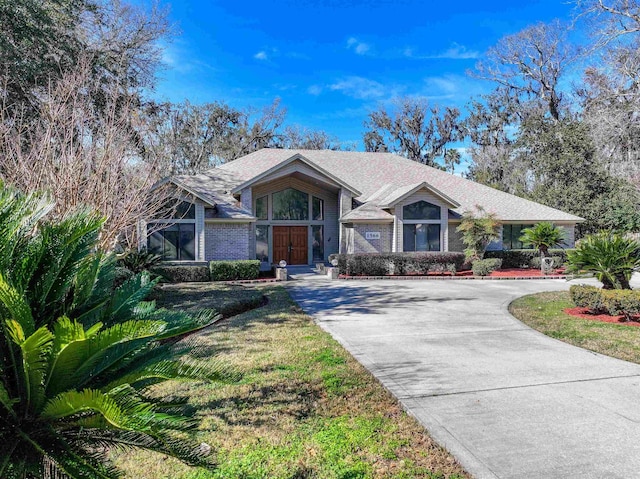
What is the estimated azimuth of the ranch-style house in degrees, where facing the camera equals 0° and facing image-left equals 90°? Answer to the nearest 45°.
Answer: approximately 0°

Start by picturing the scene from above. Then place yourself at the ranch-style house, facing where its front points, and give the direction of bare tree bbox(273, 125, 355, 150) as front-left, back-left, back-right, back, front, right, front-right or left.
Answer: back

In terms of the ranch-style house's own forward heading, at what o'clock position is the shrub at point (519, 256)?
The shrub is roughly at 9 o'clock from the ranch-style house.

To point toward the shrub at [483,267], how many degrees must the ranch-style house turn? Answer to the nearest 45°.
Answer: approximately 90° to its left

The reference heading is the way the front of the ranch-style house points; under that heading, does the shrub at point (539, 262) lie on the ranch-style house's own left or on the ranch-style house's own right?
on the ranch-style house's own left

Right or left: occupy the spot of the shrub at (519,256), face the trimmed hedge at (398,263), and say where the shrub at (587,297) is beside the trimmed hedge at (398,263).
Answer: left

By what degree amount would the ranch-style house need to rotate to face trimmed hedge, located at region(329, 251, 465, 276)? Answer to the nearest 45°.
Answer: approximately 45° to its left

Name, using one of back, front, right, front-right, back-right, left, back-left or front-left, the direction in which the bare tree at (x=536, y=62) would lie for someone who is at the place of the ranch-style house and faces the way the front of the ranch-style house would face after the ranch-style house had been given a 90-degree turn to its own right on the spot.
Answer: back-right

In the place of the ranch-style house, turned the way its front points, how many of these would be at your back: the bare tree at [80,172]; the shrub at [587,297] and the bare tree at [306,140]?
1

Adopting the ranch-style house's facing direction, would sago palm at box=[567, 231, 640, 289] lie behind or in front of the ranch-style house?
in front

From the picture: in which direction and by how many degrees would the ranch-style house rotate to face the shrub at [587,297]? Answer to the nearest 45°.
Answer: approximately 45° to its left
